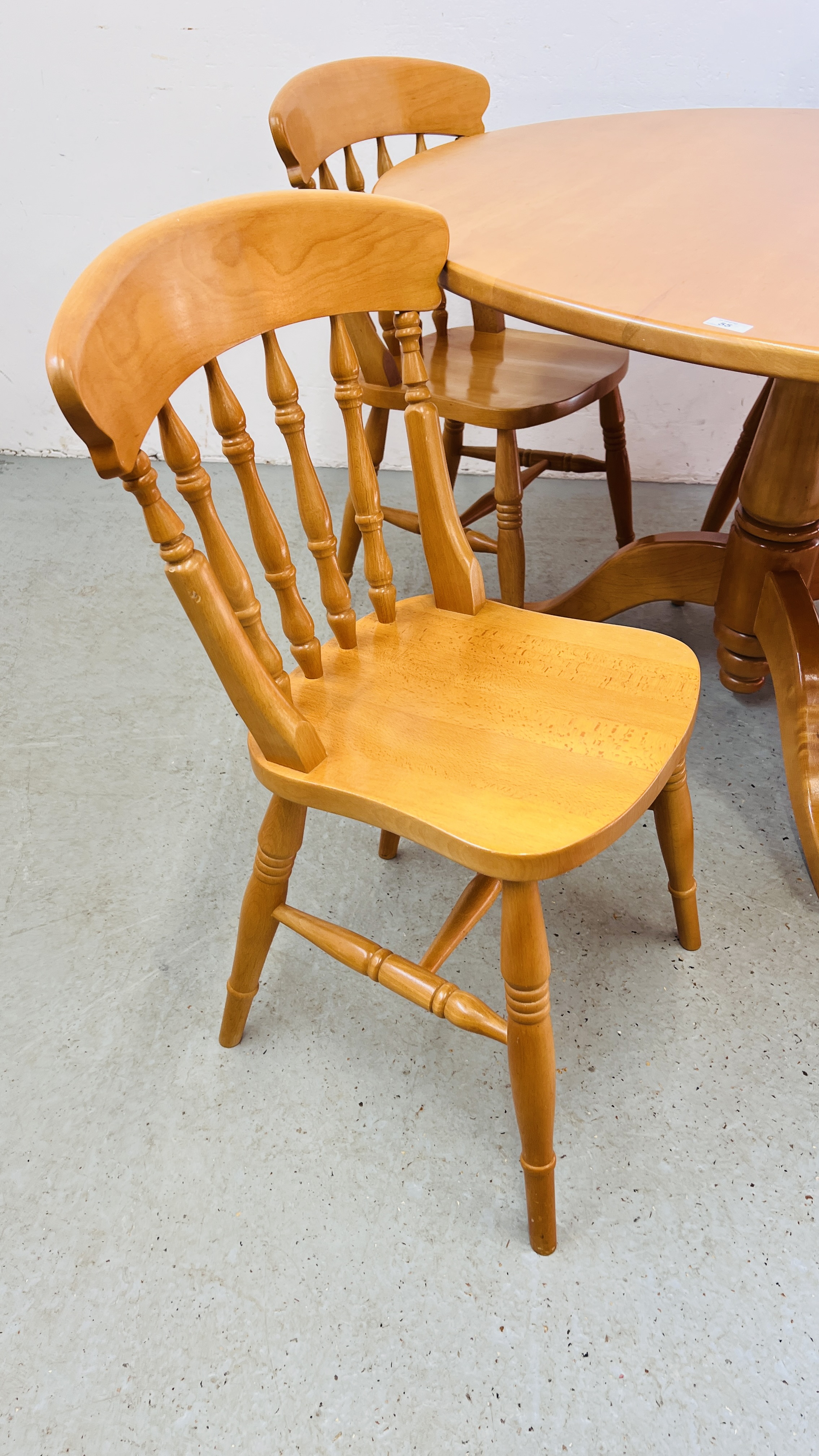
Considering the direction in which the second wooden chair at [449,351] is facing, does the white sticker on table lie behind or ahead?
ahead

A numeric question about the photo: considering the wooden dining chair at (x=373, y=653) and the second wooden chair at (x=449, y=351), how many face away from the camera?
0

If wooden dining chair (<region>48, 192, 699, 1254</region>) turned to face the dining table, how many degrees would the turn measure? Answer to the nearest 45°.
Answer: approximately 90° to its left

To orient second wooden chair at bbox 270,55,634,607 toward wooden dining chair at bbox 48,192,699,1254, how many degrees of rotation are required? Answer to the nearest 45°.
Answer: approximately 45° to its right

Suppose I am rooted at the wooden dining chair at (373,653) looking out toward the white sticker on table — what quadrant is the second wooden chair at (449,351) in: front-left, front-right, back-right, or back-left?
front-left

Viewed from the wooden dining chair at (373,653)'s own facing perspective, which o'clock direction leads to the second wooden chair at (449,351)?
The second wooden chair is roughly at 8 o'clock from the wooden dining chair.

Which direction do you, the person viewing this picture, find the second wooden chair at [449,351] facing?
facing the viewer and to the right of the viewer

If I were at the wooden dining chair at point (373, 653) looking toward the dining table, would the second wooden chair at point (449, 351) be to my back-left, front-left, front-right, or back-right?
front-left
